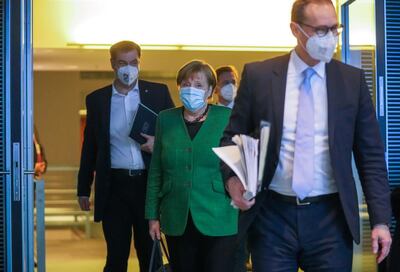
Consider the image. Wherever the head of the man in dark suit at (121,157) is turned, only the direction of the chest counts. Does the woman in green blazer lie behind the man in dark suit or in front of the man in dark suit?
in front

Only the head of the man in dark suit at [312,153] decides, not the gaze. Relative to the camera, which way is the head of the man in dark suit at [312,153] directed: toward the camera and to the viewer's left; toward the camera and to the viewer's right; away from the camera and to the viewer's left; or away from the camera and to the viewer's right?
toward the camera and to the viewer's right

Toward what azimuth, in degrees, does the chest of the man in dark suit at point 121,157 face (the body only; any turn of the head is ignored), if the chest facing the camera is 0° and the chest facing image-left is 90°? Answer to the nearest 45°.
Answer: approximately 0°

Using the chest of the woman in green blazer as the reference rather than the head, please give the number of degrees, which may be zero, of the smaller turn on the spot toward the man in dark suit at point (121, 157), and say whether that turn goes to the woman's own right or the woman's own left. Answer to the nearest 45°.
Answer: approximately 135° to the woman's own right

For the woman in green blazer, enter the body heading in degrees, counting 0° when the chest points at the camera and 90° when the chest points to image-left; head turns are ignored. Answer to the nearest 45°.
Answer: approximately 0°

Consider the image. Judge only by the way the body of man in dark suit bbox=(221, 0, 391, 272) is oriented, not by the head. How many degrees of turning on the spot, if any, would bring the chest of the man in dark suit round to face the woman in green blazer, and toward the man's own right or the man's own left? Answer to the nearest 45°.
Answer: approximately 135° to the man's own right

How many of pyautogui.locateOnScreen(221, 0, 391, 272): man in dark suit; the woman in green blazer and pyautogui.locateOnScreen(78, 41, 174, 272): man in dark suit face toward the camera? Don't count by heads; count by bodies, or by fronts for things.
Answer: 3
